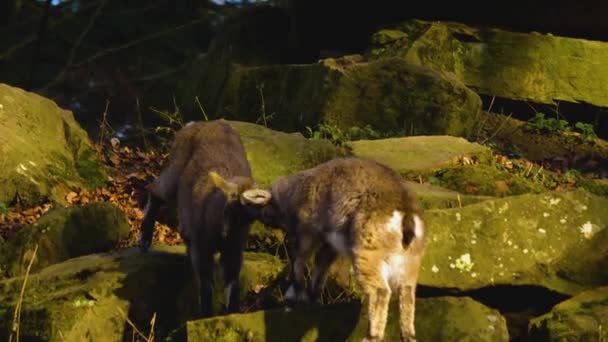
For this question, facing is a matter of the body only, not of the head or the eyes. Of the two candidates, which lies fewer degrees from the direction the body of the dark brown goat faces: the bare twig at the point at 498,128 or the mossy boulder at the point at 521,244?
the mossy boulder

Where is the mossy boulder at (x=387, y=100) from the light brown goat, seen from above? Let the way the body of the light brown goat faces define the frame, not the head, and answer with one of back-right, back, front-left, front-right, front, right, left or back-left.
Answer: front-right

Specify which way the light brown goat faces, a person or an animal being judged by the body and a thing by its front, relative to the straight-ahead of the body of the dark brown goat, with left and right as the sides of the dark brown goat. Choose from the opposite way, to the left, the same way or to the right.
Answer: the opposite way

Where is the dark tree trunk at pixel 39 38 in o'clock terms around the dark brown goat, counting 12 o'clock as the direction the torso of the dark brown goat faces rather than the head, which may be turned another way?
The dark tree trunk is roughly at 7 o'clock from the dark brown goat.

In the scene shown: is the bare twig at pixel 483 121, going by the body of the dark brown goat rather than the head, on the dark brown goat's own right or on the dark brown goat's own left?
on the dark brown goat's own left

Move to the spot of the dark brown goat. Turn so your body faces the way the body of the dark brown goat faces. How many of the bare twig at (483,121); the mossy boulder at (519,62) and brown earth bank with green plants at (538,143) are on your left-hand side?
3

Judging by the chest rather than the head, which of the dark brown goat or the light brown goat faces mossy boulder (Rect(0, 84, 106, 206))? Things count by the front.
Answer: the light brown goat

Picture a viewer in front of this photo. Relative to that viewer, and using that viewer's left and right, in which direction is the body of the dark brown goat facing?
facing the viewer and to the right of the viewer

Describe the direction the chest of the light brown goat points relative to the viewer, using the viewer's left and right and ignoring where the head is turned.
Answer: facing away from the viewer and to the left of the viewer

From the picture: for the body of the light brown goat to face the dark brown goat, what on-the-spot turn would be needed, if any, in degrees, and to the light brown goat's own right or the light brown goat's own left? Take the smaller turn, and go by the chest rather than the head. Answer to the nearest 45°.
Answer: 0° — it already faces it
